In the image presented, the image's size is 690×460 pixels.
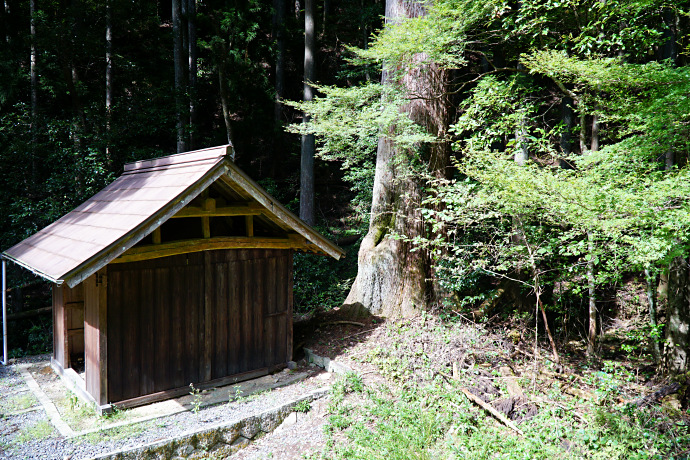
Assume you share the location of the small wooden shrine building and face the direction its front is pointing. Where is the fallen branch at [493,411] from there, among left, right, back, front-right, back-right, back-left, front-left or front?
back-left

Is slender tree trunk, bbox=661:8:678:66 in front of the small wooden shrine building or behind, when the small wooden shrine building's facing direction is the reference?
behind

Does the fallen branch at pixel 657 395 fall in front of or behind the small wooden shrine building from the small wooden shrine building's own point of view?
behind

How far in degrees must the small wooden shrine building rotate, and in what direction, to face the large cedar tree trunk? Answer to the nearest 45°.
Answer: approximately 180°
